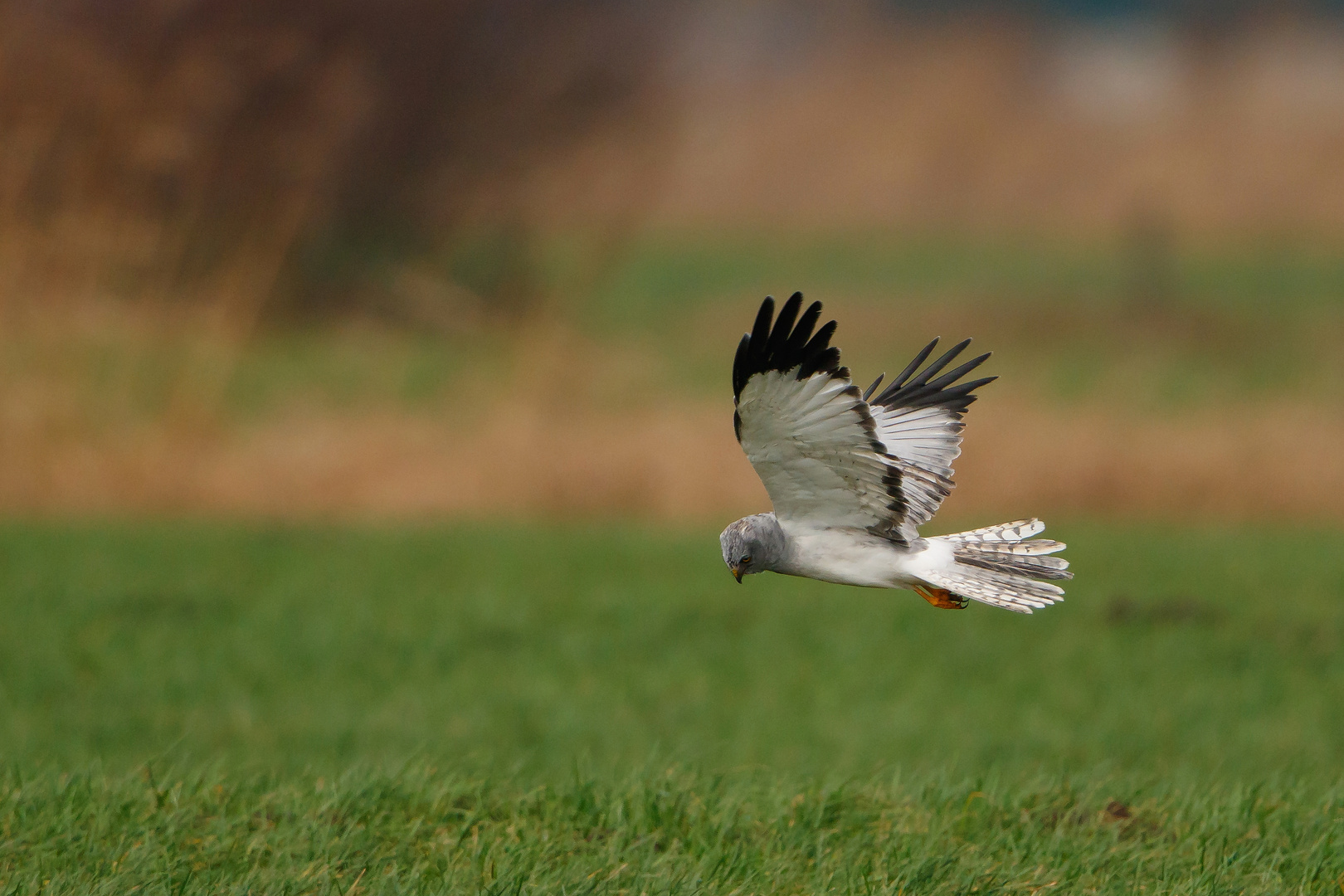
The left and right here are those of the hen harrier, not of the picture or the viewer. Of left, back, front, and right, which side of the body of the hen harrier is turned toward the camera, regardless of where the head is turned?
left
